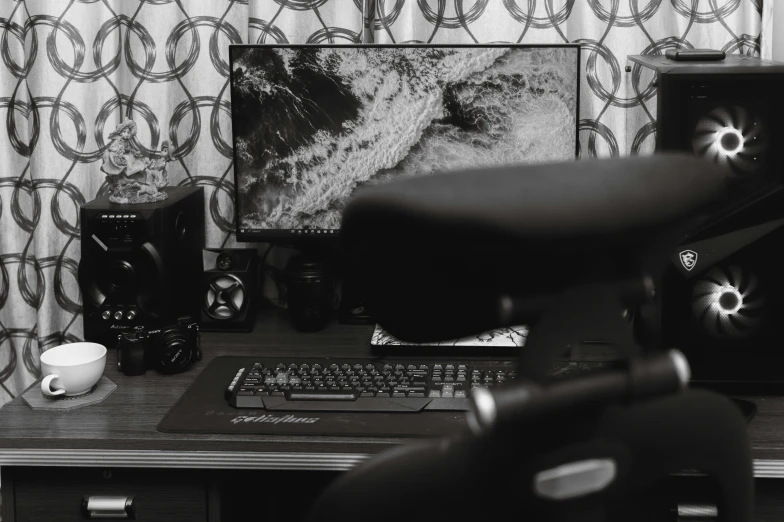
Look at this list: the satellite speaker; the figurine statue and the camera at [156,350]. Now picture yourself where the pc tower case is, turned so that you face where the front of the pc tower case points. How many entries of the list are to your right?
3

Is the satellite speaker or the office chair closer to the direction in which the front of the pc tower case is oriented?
the office chair

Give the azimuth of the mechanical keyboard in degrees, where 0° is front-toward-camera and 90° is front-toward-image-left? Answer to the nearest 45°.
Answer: approximately 0°

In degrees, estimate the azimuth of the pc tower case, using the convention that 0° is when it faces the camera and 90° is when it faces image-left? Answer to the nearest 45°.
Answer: approximately 0°

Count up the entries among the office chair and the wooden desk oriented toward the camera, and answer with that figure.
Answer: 1

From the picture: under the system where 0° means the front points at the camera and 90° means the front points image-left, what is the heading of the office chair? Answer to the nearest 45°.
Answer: approximately 135°

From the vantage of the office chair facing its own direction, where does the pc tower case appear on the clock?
The pc tower case is roughly at 2 o'clock from the office chair.
